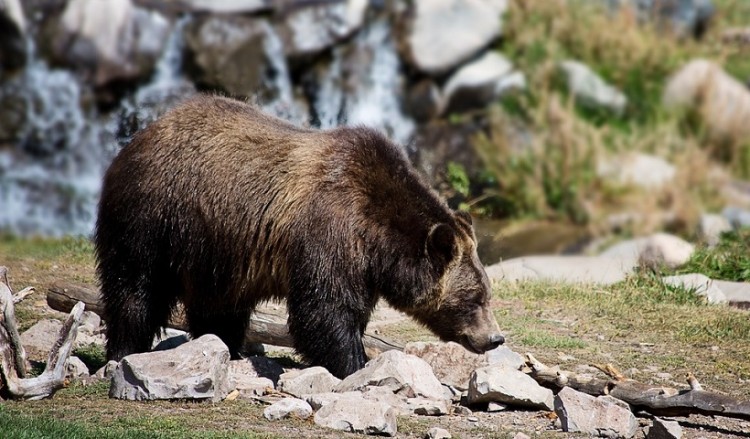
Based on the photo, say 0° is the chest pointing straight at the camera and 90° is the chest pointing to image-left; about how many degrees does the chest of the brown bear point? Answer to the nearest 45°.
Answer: approximately 270°

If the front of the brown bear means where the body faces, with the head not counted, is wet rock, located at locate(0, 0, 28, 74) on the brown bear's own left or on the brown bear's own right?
on the brown bear's own left

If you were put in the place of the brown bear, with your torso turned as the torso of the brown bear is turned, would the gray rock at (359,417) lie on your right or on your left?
on your right

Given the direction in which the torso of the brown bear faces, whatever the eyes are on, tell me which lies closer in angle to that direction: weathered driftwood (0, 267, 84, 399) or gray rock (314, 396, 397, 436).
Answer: the gray rock

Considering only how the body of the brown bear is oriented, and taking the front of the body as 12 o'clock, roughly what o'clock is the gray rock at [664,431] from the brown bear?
The gray rock is roughly at 1 o'clock from the brown bear.

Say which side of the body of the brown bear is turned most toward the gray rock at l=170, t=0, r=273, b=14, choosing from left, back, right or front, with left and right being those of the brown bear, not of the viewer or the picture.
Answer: left

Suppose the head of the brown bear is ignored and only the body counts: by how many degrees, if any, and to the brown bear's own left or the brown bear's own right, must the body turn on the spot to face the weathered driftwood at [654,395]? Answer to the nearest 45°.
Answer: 0° — it already faces it

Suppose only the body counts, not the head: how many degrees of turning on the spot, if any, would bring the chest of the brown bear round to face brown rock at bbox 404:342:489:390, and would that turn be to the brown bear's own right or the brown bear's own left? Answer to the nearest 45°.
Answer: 0° — it already faces it

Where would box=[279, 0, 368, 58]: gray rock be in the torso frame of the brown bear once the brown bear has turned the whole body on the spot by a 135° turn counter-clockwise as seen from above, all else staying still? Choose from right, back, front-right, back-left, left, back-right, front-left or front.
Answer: front-right

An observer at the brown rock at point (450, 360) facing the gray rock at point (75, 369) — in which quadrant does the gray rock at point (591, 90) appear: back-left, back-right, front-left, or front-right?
back-right
